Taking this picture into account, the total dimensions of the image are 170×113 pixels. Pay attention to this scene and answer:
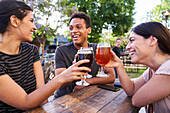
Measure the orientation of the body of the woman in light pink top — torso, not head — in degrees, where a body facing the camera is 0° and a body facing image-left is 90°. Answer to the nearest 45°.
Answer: approximately 90°

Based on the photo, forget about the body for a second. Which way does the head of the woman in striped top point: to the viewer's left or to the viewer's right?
to the viewer's right

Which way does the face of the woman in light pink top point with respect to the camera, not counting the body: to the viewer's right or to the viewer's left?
to the viewer's left
